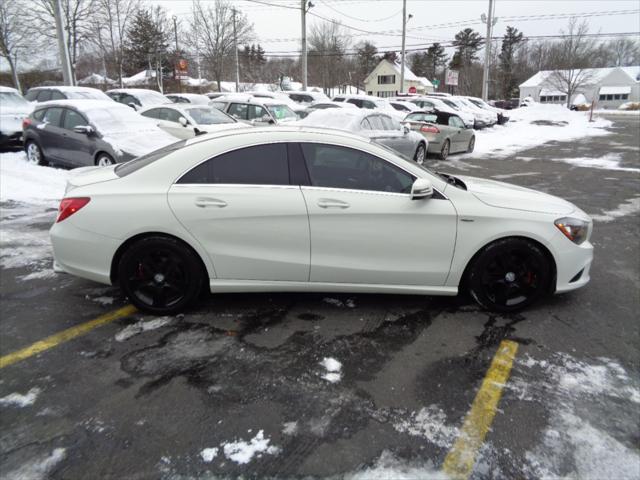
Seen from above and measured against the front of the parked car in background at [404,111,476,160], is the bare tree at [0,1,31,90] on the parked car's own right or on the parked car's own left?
on the parked car's own left

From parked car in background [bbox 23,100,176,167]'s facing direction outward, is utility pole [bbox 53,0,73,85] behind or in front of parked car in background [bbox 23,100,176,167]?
behind

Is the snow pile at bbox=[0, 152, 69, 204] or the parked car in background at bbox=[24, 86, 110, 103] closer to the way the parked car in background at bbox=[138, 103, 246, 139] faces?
the snow pile

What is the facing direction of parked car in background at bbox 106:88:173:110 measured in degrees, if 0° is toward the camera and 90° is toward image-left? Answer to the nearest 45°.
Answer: approximately 315°

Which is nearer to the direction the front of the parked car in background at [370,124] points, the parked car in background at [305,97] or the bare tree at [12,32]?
the parked car in background

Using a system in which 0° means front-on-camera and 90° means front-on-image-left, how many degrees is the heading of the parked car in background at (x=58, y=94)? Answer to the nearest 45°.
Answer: approximately 315°

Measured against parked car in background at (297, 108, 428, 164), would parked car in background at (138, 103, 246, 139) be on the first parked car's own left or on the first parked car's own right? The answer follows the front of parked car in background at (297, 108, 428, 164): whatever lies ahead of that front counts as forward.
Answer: on the first parked car's own left
